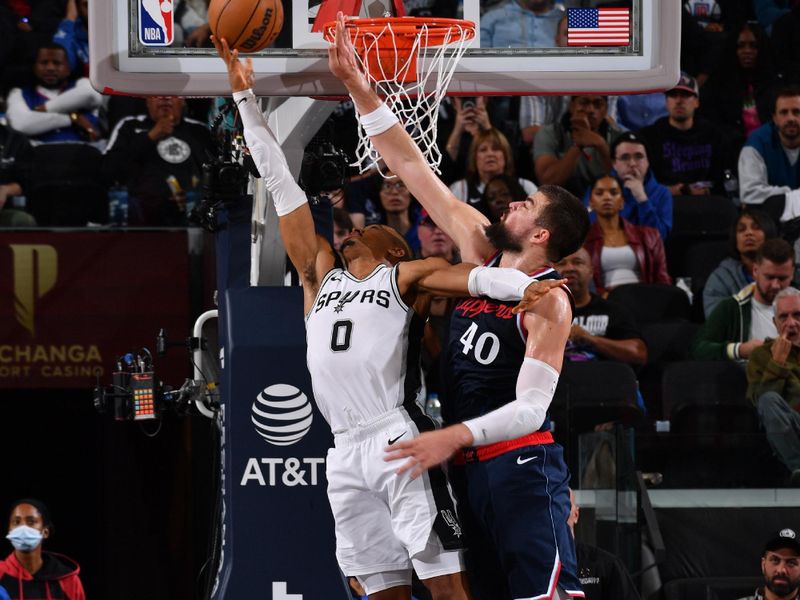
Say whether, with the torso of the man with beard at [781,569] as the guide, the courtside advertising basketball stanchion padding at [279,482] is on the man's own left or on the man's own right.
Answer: on the man's own right

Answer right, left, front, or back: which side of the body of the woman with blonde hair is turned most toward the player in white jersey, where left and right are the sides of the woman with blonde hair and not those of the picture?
front

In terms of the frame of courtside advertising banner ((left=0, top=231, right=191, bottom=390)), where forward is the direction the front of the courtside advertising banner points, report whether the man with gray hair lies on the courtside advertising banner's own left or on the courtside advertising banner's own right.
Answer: on the courtside advertising banner's own left

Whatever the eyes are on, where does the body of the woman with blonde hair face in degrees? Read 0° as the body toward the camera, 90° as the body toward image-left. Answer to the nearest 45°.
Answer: approximately 0°

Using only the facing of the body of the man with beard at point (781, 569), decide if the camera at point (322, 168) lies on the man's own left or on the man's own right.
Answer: on the man's own right

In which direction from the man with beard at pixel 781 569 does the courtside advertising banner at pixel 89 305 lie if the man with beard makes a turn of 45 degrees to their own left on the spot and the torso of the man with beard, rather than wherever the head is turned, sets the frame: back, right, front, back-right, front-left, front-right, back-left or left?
back-right

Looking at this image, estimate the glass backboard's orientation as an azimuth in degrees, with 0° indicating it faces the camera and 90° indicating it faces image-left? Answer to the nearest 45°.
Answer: approximately 0°

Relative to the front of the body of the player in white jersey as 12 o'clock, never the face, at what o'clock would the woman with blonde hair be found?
The woman with blonde hair is roughly at 5 o'clock from the player in white jersey.

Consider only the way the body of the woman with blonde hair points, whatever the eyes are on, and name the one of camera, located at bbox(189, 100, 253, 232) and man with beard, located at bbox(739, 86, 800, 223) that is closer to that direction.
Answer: the camera

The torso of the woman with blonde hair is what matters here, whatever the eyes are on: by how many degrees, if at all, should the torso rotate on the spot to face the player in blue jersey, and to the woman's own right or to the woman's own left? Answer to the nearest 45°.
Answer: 0° — they already face them
